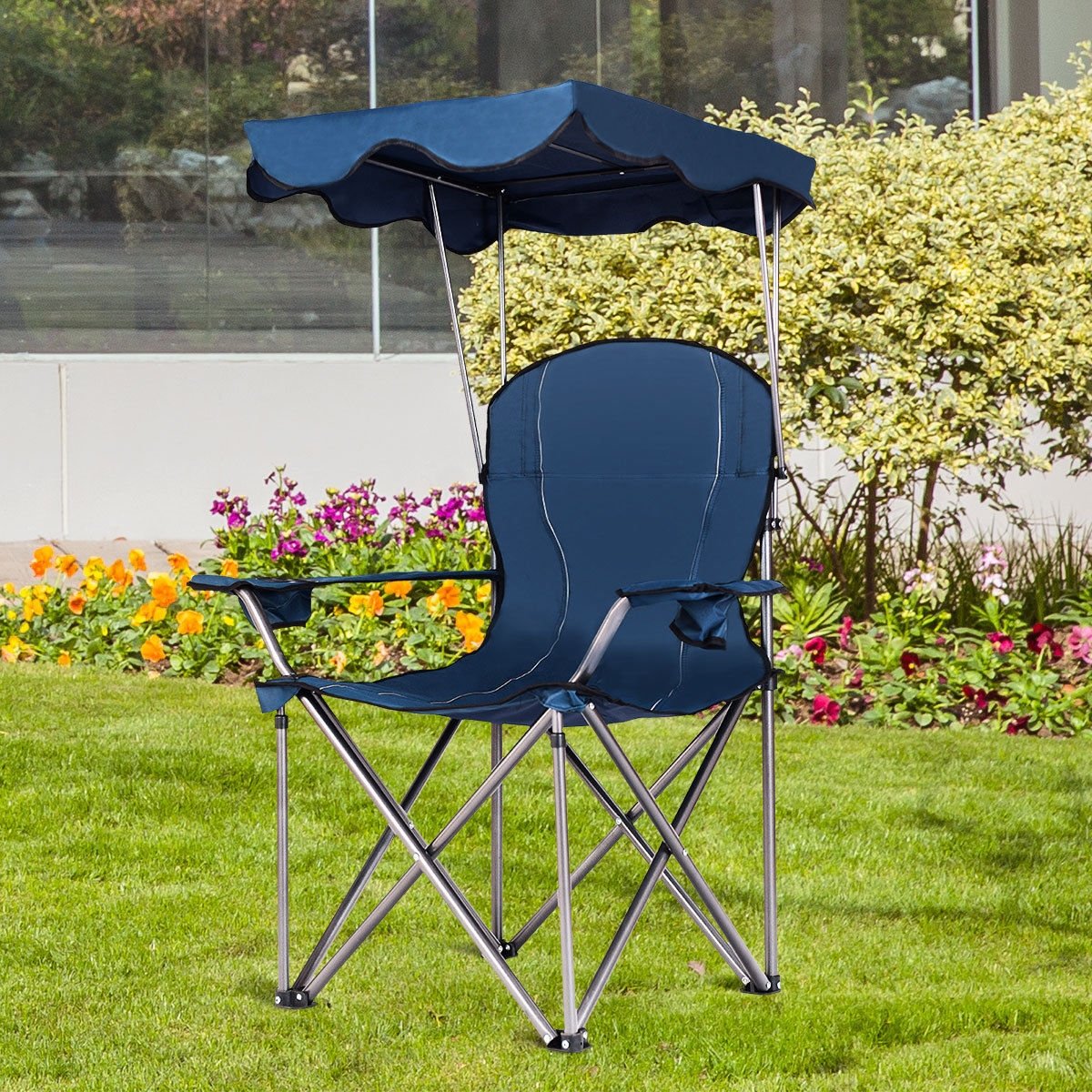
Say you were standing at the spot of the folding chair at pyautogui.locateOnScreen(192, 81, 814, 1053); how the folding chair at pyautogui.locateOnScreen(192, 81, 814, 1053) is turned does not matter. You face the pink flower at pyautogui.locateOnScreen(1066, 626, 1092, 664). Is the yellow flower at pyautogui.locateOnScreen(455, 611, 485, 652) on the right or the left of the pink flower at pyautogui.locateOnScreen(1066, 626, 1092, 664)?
left

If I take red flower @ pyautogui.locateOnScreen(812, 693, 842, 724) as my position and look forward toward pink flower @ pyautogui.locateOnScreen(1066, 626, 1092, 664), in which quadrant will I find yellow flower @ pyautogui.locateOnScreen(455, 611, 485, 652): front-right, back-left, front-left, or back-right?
back-left

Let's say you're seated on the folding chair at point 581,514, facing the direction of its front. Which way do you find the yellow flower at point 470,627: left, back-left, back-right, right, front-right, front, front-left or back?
back-right

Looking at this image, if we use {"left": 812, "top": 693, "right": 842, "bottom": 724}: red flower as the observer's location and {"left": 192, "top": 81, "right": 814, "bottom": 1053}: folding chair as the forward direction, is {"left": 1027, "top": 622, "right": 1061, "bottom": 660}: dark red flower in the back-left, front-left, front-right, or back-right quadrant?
back-left

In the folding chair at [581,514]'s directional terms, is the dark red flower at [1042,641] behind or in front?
behind

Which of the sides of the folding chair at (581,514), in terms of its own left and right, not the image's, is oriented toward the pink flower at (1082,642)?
back

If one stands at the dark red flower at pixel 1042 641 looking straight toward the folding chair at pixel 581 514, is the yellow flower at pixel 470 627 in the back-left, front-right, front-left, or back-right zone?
front-right

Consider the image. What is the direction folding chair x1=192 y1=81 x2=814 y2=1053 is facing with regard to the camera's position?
facing the viewer and to the left of the viewer

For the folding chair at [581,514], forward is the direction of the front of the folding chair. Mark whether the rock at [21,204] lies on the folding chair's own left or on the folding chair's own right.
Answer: on the folding chair's own right
